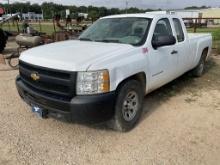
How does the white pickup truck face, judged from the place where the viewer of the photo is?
facing the viewer and to the left of the viewer
